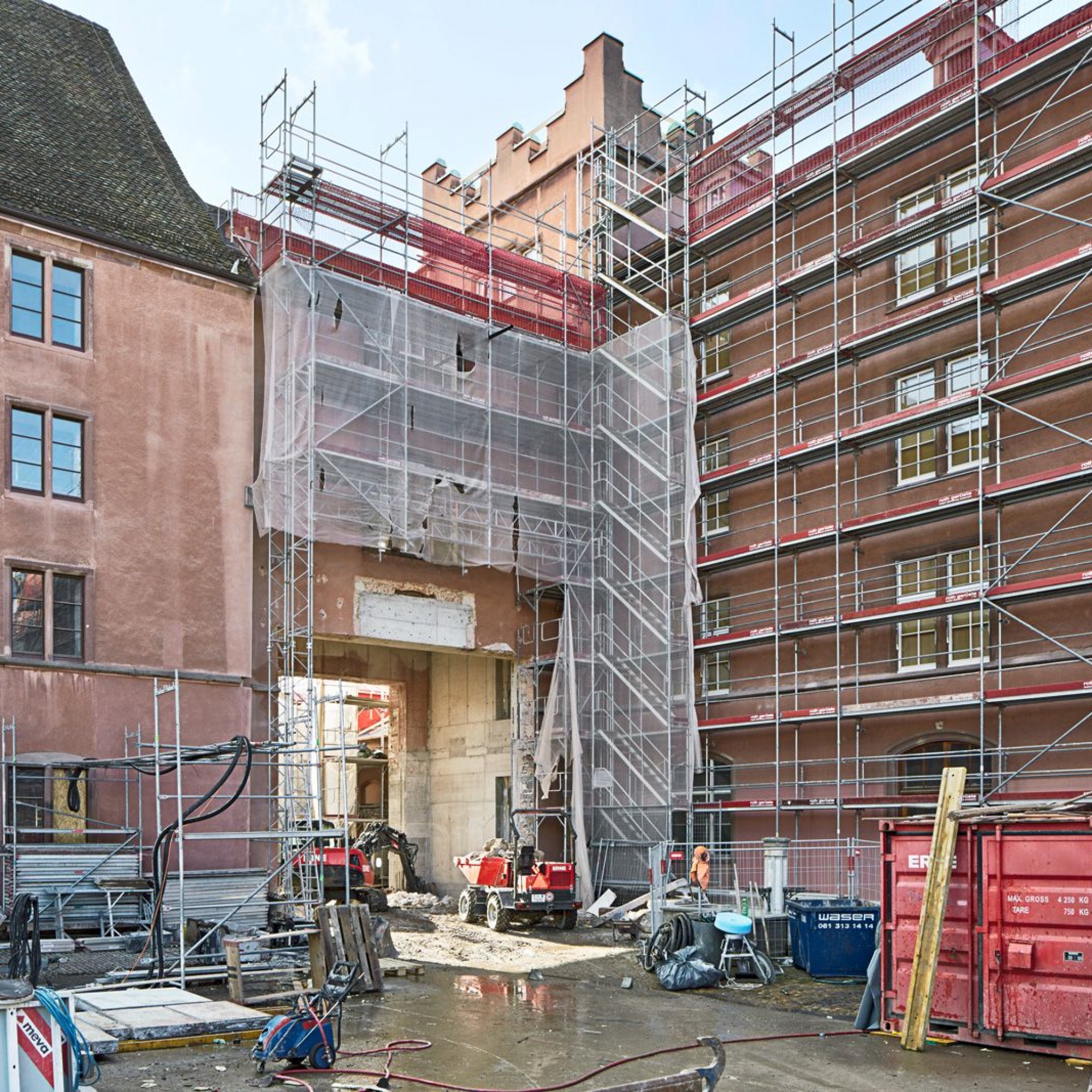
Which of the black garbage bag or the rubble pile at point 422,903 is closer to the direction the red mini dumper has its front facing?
the rubble pile

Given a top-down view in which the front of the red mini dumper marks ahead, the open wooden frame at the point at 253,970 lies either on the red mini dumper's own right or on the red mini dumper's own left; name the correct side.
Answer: on the red mini dumper's own left

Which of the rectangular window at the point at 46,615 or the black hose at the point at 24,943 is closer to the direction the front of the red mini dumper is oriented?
the rectangular window

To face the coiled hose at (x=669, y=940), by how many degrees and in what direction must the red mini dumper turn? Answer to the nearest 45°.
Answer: approximately 135° to its left

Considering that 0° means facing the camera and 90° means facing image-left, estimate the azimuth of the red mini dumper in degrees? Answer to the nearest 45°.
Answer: approximately 135°

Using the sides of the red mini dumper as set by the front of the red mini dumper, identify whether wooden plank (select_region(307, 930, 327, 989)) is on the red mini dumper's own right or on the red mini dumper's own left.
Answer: on the red mini dumper's own left

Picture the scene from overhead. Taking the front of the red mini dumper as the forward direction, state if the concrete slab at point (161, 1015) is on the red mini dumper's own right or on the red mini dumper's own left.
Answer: on the red mini dumper's own left

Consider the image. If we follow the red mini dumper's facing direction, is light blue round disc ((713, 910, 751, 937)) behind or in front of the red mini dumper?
behind
